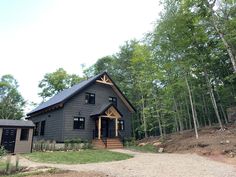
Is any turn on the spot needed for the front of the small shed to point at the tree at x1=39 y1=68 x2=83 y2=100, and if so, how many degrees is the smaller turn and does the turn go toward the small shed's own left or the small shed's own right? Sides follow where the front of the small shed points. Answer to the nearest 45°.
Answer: approximately 180°

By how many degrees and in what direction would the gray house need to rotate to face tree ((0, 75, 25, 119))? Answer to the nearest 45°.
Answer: approximately 180°

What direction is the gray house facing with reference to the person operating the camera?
facing the viewer and to the right of the viewer

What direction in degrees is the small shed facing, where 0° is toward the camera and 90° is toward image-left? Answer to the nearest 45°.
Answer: approximately 0°

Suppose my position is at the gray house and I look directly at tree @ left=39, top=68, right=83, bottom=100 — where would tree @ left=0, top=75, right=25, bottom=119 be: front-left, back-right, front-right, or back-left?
front-left

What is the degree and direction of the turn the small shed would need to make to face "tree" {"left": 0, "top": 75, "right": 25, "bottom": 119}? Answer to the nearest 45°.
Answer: approximately 180°

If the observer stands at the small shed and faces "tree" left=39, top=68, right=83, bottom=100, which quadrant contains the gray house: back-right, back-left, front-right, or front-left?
front-right

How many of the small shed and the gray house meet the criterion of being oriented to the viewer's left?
0

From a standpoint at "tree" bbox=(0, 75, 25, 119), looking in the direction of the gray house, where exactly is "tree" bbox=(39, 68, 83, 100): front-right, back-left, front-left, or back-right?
front-left

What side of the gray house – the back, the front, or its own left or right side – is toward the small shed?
right
